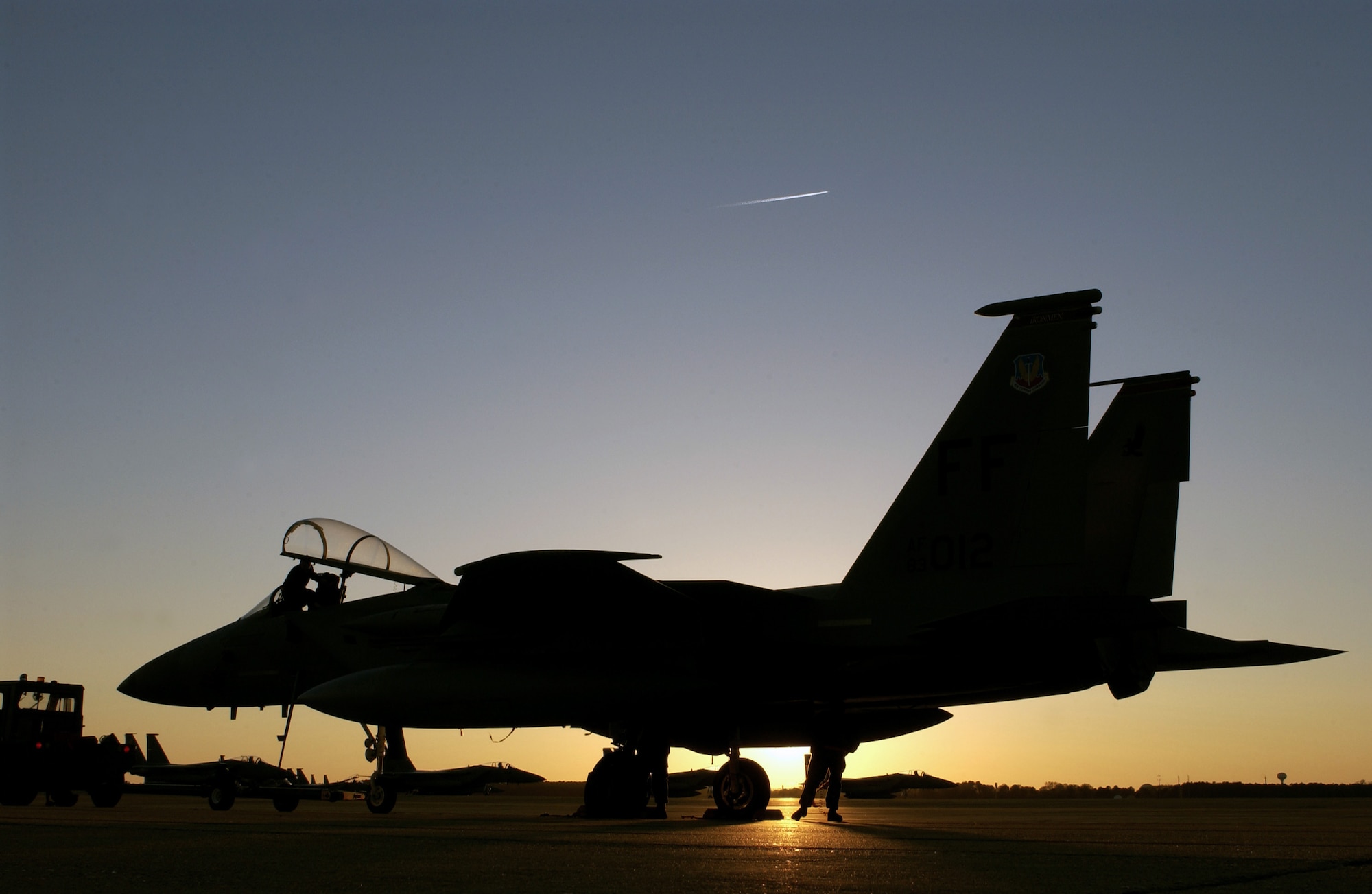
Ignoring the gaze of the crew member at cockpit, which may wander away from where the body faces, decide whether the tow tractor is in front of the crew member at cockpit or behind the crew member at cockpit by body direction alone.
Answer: behind
